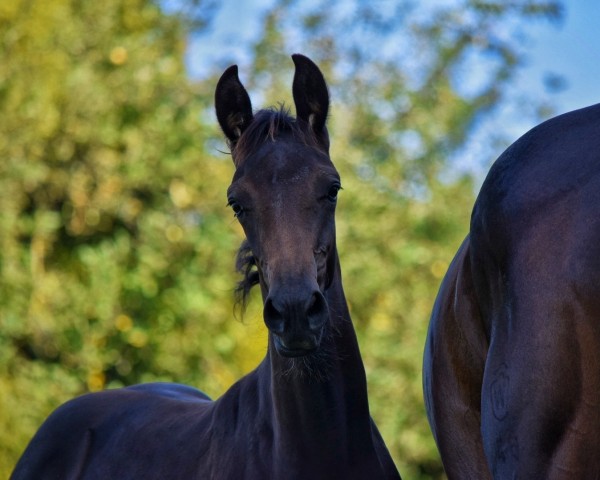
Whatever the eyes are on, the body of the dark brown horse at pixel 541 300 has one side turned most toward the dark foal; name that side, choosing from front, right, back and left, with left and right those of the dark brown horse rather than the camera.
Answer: left

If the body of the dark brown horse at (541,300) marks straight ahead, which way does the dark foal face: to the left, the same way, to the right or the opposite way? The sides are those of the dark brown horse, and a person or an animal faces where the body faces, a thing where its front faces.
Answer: to the right

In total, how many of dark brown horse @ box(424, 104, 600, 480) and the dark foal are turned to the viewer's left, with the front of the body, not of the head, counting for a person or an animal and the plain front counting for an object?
0

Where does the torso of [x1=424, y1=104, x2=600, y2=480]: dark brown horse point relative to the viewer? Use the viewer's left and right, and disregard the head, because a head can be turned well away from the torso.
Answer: facing away from the viewer and to the right of the viewer

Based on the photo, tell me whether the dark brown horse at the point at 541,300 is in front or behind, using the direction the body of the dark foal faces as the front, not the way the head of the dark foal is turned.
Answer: in front
